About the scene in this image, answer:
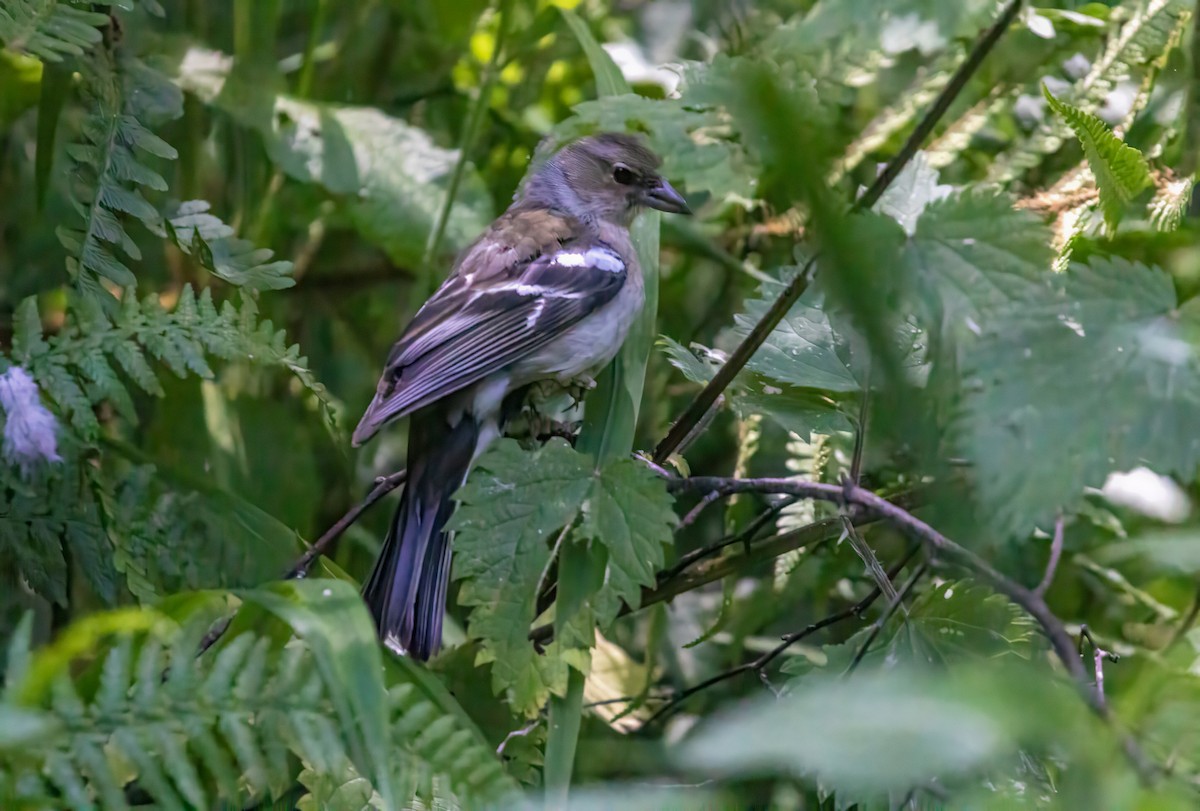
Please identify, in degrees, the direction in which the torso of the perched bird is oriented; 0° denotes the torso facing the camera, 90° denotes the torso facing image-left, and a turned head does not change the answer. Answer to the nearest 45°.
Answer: approximately 270°

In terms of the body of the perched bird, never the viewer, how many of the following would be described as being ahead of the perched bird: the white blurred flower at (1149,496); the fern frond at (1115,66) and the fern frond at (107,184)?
2

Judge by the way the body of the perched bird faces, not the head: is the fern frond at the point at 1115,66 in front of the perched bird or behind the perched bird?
in front

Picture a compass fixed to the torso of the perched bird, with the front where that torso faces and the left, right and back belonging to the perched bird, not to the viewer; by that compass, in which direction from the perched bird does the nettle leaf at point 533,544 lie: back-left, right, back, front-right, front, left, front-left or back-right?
right

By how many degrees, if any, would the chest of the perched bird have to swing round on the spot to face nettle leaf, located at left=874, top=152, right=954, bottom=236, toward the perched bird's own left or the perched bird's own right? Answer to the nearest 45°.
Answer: approximately 45° to the perched bird's own right

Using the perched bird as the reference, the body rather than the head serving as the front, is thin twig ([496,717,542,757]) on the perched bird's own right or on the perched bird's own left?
on the perched bird's own right

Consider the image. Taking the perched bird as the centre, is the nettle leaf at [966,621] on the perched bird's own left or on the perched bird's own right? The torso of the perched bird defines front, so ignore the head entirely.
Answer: on the perched bird's own right

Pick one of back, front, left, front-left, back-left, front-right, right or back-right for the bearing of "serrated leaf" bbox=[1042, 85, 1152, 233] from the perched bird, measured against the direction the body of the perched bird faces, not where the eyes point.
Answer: front-right
